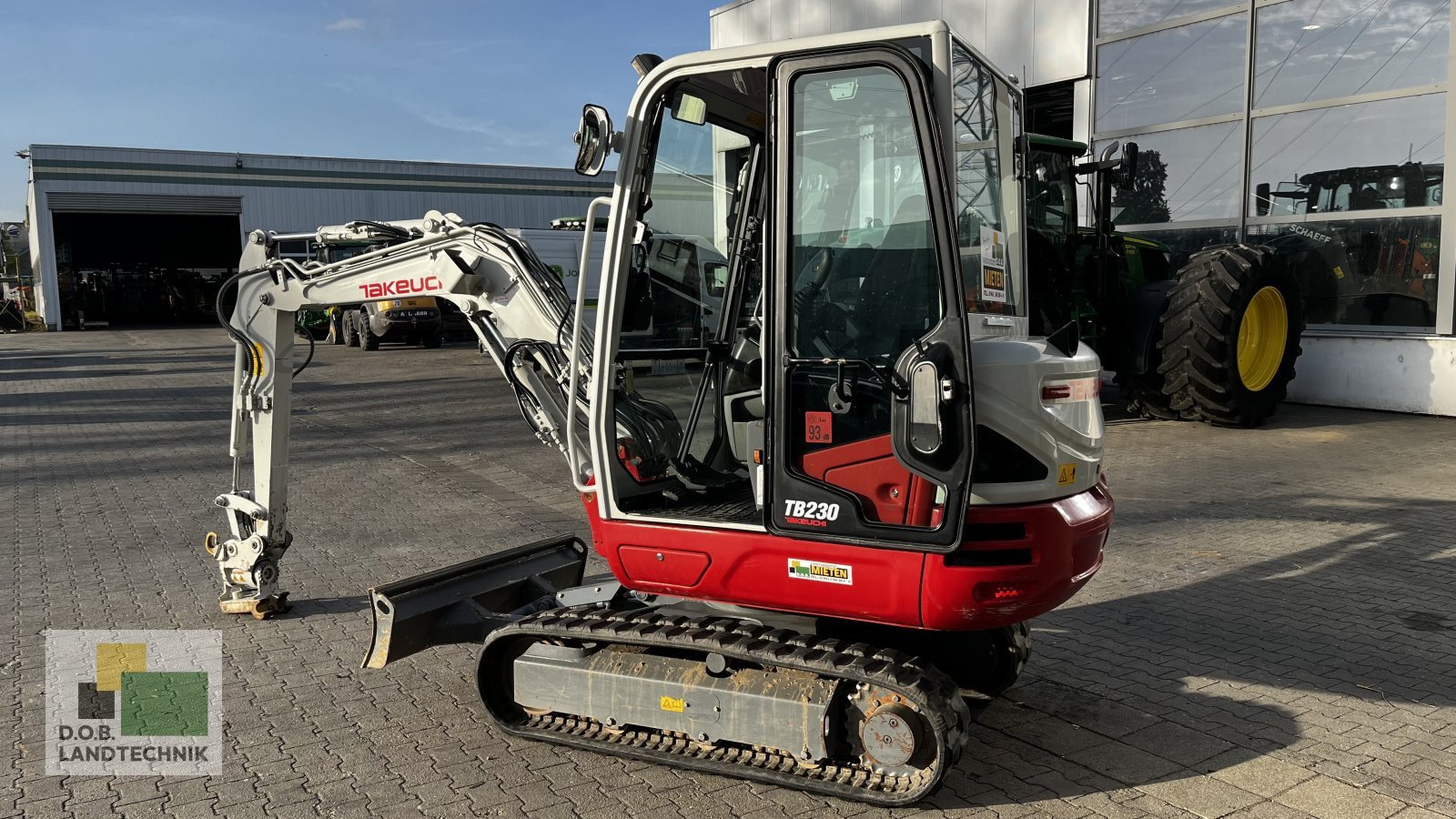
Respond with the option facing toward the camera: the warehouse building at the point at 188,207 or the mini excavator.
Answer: the warehouse building

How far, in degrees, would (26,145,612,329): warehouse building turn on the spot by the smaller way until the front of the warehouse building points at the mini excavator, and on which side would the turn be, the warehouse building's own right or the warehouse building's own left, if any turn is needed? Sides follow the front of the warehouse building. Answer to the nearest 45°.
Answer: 0° — it already faces it

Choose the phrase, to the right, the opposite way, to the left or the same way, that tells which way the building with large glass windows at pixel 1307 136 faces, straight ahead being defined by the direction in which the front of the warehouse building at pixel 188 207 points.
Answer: to the right

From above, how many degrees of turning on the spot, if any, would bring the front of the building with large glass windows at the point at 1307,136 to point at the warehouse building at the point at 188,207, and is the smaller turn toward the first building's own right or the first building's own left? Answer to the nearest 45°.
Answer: approximately 90° to the first building's own right

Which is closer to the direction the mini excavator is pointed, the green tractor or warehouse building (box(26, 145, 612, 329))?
the warehouse building

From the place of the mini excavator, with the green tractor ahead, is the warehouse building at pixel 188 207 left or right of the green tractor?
left

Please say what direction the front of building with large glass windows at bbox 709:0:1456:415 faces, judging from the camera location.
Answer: facing the viewer and to the left of the viewer

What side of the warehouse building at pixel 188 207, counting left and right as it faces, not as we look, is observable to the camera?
front

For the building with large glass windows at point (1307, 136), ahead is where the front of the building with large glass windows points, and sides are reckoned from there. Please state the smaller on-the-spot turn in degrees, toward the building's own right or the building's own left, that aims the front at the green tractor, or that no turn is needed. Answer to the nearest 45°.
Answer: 0° — it already faces it

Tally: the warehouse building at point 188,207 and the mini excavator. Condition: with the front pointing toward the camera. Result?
1

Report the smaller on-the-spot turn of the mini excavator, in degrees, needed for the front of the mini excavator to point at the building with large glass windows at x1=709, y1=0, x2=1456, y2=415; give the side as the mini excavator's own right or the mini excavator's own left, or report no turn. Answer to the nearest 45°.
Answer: approximately 90° to the mini excavator's own right

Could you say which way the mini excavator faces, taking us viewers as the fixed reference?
facing away from the viewer and to the left of the viewer
